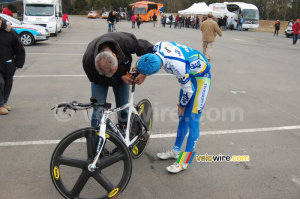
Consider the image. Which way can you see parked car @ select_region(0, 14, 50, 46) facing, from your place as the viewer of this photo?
facing the viewer and to the right of the viewer

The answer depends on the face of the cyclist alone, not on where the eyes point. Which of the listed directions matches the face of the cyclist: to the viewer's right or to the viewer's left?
to the viewer's left

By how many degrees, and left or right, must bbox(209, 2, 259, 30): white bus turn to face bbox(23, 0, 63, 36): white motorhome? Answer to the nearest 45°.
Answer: approximately 90° to its right

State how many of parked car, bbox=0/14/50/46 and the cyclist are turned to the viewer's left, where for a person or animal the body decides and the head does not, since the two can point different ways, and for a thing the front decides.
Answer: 1

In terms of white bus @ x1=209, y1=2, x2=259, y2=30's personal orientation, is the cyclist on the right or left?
on its right

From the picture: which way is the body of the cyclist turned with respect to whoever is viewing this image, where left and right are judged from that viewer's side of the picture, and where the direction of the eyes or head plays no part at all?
facing to the left of the viewer

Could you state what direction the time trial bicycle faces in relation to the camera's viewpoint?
facing the viewer and to the left of the viewer

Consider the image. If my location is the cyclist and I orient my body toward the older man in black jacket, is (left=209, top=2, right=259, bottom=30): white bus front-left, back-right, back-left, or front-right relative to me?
back-right

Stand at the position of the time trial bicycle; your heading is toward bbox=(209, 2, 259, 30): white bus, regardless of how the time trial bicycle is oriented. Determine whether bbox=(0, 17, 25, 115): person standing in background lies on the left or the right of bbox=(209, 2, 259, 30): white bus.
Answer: left

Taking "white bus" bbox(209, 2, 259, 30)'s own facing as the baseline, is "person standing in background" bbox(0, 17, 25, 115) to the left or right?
on its right

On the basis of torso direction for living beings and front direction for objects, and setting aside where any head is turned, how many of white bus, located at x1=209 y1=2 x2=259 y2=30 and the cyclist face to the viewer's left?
1

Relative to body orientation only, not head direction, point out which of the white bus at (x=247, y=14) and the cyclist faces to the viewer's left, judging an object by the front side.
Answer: the cyclist

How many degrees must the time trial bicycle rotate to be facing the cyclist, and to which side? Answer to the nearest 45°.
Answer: approximately 180°
